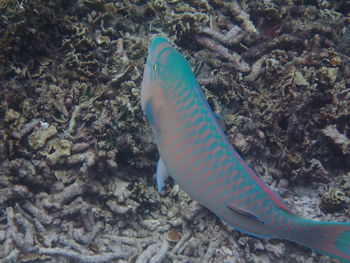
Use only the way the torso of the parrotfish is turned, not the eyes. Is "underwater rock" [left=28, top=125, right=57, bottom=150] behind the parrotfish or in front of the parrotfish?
in front

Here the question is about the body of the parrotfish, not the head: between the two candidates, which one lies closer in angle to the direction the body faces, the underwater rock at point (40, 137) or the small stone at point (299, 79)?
the underwater rock

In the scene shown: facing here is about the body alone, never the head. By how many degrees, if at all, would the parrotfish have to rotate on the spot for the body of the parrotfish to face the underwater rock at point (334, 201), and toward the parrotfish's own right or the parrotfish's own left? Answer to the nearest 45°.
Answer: approximately 90° to the parrotfish's own right

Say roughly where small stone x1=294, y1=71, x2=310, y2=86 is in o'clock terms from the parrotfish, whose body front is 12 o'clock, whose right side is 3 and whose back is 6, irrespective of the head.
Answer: The small stone is roughly at 2 o'clock from the parrotfish.

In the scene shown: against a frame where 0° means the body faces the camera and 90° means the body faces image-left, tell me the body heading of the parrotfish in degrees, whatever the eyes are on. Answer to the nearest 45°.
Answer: approximately 135°
